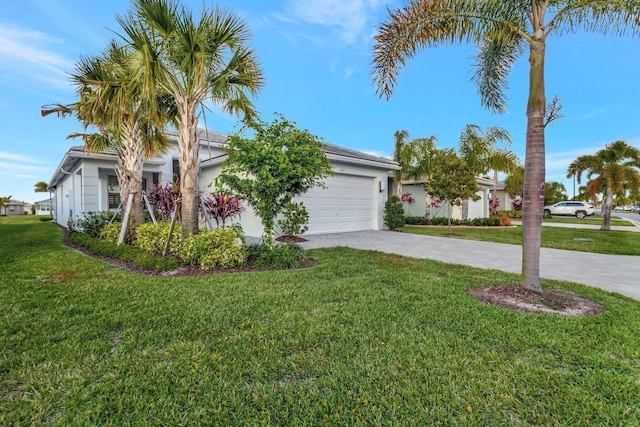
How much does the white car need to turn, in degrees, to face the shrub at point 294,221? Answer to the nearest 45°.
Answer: approximately 90° to its left

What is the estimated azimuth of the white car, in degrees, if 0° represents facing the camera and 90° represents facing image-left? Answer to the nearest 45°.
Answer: approximately 90°

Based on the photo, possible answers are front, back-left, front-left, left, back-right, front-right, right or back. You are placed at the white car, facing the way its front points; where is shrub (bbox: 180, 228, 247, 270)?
left

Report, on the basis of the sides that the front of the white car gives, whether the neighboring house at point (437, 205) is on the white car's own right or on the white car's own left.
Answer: on the white car's own left

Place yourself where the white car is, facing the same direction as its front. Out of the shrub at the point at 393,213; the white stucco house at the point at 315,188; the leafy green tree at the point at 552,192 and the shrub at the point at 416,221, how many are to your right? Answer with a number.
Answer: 1

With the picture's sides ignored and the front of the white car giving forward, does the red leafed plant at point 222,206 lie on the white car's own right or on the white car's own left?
on the white car's own left

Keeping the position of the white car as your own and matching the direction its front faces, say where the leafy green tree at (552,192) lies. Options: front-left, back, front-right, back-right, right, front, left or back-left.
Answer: right

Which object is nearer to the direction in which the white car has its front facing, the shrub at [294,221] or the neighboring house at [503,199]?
the neighboring house

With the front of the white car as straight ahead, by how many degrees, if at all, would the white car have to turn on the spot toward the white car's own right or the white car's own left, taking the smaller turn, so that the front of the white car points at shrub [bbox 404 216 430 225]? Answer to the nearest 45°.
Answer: approximately 45° to the white car's own left

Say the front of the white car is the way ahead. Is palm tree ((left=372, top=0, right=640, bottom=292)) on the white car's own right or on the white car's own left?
on the white car's own left
